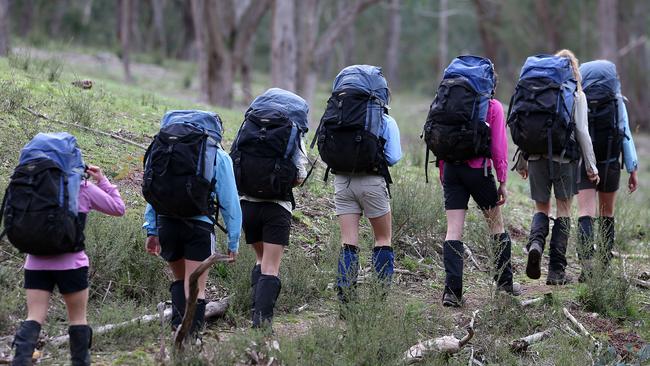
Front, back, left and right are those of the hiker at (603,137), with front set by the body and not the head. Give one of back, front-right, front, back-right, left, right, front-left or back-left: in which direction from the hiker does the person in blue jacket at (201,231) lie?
back-left

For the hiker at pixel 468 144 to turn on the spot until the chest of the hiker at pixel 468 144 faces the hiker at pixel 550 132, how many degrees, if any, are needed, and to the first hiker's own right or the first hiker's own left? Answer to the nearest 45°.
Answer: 0° — they already face them

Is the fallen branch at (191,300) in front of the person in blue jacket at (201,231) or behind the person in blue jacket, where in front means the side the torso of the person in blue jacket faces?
behind

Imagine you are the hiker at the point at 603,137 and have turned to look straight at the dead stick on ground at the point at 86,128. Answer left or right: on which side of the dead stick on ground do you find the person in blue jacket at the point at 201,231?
left

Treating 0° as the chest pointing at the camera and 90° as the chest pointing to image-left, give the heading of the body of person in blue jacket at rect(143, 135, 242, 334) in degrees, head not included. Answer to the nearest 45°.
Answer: approximately 180°

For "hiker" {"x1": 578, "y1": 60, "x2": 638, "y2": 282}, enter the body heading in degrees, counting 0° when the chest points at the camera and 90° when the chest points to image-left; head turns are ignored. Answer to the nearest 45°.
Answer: approximately 180°

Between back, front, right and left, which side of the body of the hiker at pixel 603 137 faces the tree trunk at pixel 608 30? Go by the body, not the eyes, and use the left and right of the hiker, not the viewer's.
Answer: front

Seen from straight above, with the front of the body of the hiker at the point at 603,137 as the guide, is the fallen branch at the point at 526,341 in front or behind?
behind

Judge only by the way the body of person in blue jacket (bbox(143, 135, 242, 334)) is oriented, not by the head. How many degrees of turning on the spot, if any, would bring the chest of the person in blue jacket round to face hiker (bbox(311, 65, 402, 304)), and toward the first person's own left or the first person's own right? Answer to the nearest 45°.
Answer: approximately 45° to the first person's own right

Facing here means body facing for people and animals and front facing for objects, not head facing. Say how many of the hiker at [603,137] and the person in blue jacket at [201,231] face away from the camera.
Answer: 2

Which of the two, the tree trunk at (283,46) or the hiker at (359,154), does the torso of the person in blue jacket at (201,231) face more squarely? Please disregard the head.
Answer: the tree trunk

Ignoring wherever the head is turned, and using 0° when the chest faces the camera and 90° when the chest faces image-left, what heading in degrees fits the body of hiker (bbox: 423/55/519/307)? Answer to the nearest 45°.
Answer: approximately 225°
